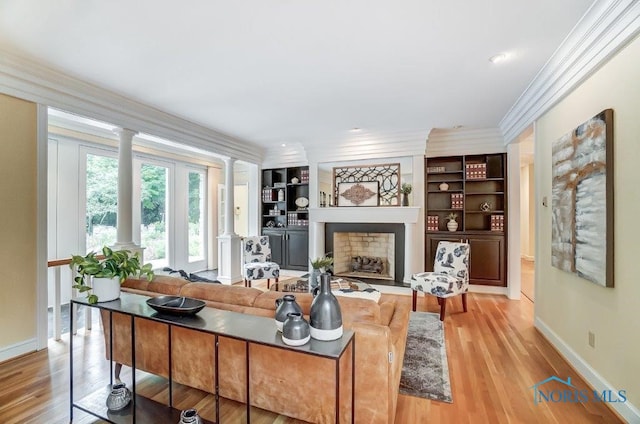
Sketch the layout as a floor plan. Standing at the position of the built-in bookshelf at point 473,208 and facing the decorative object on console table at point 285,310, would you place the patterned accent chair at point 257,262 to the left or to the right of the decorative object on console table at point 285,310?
right

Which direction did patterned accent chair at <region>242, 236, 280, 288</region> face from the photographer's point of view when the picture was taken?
facing the viewer and to the right of the viewer

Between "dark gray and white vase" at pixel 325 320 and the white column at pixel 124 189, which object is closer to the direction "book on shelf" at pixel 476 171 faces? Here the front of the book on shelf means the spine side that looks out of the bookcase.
the dark gray and white vase

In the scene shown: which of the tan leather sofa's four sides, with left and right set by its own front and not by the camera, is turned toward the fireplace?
front

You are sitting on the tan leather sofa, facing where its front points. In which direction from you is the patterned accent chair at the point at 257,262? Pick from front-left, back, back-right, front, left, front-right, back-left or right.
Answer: front-left

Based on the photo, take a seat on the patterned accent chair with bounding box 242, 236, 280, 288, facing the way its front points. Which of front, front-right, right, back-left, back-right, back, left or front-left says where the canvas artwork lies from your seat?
front

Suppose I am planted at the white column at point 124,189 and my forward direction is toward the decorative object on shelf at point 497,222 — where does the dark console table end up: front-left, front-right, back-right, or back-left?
front-right

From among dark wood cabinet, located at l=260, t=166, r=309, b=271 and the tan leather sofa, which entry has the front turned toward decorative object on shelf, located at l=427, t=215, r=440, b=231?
the tan leather sofa

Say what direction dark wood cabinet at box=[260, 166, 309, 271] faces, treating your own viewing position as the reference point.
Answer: facing the viewer and to the left of the viewer

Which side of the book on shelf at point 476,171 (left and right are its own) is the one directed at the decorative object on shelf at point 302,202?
right

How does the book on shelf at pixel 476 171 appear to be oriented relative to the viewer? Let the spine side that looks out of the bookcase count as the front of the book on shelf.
toward the camera

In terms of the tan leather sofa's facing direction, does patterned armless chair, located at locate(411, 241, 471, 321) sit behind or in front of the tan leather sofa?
in front

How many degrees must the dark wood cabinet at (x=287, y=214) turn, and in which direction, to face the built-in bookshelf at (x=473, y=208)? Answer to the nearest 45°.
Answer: approximately 90° to its left

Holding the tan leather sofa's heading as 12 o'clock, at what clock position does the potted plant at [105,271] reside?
The potted plant is roughly at 8 o'clock from the tan leather sofa.

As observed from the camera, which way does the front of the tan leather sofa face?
facing away from the viewer and to the right of the viewer

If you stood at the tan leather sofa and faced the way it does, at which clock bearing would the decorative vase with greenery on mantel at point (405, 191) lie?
The decorative vase with greenery on mantel is roughly at 12 o'clock from the tan leather sofa.

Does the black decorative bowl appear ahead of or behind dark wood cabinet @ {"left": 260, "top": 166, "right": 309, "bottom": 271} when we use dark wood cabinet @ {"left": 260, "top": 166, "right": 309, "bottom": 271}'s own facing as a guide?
ahead

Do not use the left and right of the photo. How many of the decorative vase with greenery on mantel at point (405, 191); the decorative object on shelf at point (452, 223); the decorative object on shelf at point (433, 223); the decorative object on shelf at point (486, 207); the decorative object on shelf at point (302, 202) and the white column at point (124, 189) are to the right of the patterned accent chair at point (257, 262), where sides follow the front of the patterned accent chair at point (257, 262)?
1

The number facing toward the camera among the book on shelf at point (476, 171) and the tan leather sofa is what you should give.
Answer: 1

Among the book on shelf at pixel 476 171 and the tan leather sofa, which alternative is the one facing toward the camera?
the book on shelf

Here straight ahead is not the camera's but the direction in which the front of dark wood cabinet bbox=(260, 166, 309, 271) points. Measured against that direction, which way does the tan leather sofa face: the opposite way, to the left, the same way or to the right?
the opposite way
